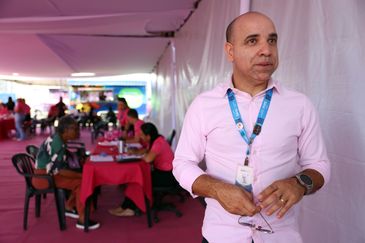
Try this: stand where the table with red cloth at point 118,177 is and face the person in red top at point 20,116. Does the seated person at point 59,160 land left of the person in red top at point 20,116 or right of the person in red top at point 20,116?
left

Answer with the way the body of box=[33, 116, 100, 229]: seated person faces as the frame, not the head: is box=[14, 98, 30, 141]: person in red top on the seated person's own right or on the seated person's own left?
on the seated person's own left

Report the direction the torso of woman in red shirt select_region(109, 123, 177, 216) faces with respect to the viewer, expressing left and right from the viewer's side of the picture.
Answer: facing to the left of the viewer

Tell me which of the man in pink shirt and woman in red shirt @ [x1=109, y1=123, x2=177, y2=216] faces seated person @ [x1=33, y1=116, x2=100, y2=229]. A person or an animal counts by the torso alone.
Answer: the woman in red shirt

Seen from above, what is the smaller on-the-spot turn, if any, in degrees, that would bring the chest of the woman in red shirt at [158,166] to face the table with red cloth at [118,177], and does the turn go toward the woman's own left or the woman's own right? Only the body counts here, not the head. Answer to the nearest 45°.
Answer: approximately 45° to the woman's own left

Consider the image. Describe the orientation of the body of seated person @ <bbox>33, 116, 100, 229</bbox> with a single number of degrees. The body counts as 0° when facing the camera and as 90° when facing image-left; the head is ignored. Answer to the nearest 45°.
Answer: approximately 270°

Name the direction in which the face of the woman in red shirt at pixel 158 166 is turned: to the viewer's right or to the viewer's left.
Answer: to the viewer's left

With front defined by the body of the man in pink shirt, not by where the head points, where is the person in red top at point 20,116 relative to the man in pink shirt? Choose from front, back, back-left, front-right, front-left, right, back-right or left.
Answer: back-right

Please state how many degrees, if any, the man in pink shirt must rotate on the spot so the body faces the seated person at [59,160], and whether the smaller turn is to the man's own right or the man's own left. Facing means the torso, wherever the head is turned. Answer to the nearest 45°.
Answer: approximately 135° to the man's own right

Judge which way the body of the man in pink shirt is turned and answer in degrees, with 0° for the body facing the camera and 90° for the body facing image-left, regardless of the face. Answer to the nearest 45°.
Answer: approximately 0°
